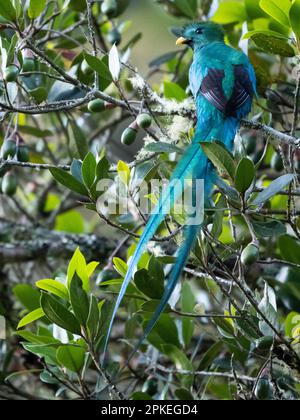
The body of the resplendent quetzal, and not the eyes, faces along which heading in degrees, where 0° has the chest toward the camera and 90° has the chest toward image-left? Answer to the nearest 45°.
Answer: approximately 135°

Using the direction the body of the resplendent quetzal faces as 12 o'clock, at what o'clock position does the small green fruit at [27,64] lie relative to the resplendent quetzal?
The small green fruit is roughly at 10 o'clock from the resplendent quetzal.

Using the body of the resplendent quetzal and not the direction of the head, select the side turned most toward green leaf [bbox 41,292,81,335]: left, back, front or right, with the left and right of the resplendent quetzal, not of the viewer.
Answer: left

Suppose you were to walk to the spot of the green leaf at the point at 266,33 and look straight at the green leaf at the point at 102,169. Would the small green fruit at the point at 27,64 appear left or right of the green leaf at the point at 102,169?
right

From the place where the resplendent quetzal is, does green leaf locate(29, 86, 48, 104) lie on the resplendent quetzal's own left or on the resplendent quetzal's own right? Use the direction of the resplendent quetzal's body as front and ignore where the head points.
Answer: on the resplendent quetzal's own left

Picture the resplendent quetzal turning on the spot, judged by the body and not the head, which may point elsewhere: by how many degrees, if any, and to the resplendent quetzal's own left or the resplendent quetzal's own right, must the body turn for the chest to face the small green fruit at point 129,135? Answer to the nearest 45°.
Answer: approximately 90° to the resplendent quetzal's own left
